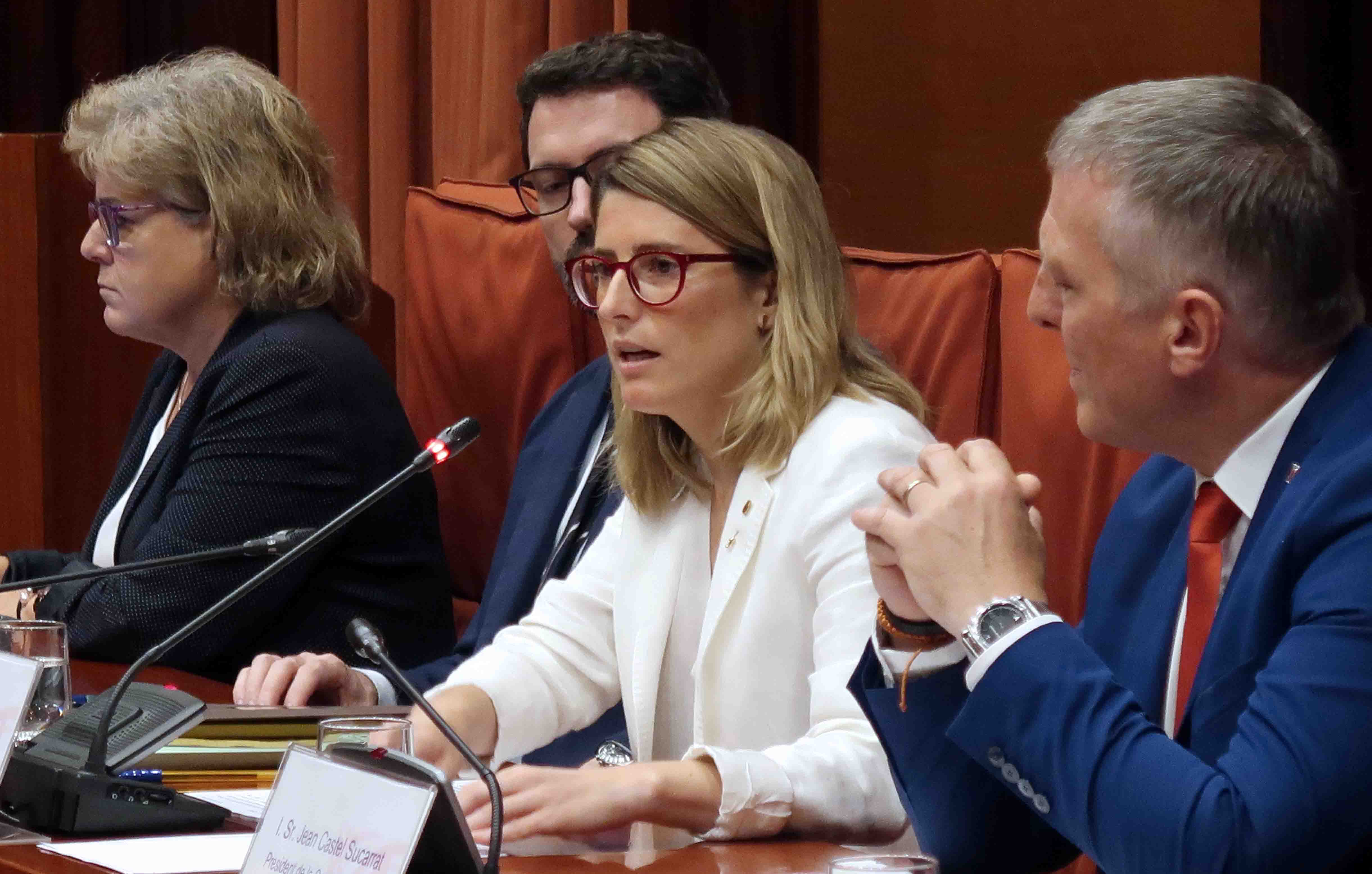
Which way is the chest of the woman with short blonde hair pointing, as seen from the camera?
to the viewer's left

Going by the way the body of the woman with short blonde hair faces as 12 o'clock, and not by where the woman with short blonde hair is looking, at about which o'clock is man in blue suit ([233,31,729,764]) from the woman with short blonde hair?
The man in blue suit is roughly at 7 o'clock from the woman with short blonde hair.

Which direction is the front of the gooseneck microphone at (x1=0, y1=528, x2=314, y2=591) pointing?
to the viewer's right

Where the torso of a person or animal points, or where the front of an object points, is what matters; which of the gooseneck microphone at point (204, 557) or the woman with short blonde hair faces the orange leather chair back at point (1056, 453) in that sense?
the gooseneck microphone

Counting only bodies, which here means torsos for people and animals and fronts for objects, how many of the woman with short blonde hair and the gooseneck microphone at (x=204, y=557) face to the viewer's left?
1

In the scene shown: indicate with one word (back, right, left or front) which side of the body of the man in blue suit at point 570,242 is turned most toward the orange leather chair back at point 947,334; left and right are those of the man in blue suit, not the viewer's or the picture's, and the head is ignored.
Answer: left

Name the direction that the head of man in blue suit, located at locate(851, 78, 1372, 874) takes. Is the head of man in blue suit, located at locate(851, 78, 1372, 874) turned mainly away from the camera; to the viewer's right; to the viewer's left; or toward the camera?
to the viewer's left

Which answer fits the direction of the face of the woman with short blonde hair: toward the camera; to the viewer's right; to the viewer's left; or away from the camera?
to the viewer's left

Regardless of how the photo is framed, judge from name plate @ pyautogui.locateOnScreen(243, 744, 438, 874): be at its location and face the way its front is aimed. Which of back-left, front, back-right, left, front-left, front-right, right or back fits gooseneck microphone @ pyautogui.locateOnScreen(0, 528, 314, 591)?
back-right

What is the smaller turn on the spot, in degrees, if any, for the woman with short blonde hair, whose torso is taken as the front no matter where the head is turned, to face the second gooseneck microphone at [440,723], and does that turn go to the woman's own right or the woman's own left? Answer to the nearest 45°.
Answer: approximately 90° to the woman's own left

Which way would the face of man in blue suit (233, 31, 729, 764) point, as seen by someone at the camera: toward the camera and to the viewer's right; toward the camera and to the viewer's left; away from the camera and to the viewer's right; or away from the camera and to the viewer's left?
toward the camera and to the viewer's left

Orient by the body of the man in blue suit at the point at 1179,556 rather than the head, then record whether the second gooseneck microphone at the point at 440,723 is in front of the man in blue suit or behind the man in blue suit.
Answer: in front

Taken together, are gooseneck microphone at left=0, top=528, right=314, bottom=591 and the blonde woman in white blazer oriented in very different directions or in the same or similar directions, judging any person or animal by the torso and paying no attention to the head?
very different directions
